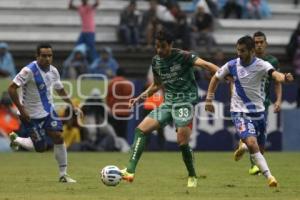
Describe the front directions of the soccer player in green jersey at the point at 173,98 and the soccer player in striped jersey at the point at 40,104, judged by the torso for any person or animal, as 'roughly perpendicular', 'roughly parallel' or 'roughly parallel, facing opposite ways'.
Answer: roughly perpendicular

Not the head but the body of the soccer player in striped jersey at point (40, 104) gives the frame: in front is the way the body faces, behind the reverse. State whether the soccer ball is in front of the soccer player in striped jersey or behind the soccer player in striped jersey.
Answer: in front

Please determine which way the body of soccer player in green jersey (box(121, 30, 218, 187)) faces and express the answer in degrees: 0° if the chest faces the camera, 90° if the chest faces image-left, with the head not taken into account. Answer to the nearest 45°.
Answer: approximately 45°

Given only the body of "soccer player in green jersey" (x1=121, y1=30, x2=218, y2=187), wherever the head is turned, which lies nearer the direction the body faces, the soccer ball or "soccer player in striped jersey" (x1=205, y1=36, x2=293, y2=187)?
the soccer ball

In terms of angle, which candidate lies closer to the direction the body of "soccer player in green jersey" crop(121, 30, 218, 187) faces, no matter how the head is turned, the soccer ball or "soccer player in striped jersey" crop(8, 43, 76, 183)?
the soccer ball

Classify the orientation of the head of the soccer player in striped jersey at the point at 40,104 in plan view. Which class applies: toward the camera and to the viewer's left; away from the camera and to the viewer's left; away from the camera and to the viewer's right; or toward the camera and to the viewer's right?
toward the camera and to the viewer's right

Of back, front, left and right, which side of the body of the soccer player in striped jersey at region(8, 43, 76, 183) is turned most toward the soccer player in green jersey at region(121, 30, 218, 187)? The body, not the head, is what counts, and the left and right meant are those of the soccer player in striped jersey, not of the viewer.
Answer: front

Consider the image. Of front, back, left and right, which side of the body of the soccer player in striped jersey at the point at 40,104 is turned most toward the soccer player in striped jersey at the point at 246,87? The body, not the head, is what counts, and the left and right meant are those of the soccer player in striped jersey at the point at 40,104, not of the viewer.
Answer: front

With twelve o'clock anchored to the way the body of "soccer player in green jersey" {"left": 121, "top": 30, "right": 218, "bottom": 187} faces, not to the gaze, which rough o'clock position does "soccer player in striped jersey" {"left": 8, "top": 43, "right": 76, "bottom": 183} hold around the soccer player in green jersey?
The soccer player in striped jersey is roughly at 2 o'clock from the soccer player in green jersey.

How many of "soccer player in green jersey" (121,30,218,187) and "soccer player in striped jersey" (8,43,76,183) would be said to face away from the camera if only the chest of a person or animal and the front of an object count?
0
